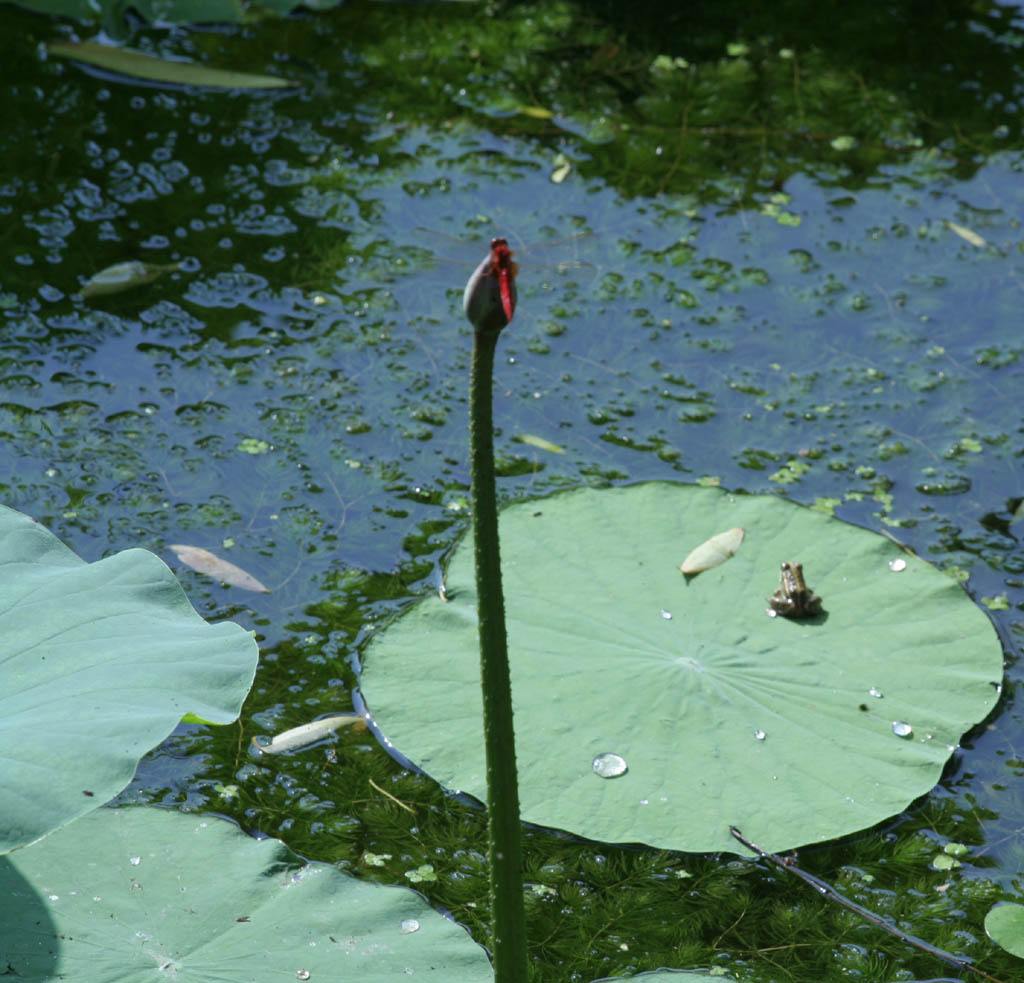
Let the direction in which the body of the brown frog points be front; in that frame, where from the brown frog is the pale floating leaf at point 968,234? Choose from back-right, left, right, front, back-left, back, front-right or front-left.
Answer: front

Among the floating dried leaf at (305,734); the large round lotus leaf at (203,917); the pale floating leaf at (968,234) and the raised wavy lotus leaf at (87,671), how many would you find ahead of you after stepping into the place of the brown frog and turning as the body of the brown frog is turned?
1

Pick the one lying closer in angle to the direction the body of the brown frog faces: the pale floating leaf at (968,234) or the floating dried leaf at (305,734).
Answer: the pale floating leaf

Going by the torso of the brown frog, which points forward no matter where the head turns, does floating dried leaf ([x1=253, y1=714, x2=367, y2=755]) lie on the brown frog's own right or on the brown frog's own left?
on the brown frog's own left

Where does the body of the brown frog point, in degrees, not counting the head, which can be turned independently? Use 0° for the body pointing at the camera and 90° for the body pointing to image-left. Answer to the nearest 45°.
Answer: approximately 180°
